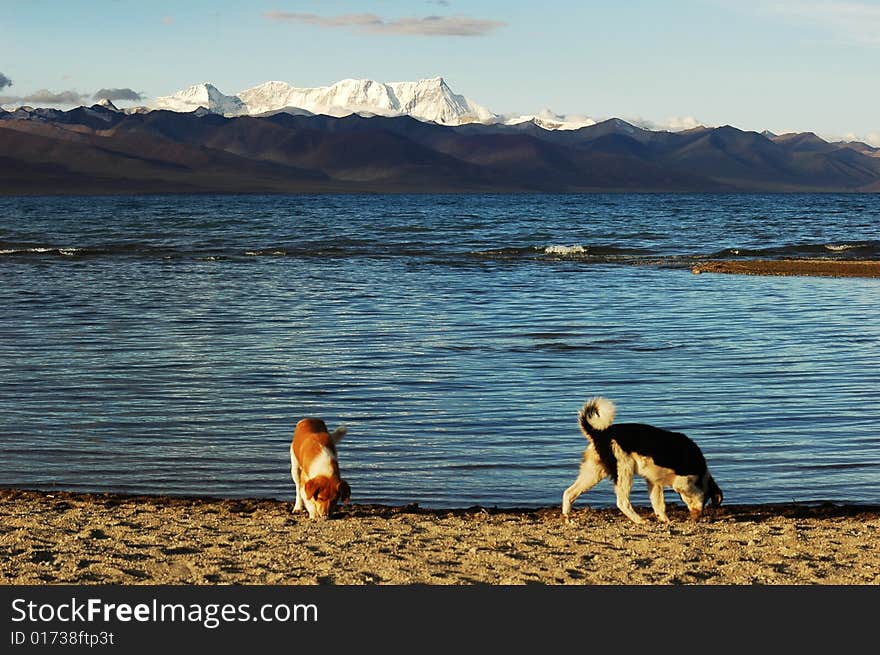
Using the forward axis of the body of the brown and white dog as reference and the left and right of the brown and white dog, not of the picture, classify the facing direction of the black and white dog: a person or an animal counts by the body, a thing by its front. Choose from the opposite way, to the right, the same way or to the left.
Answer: to the left

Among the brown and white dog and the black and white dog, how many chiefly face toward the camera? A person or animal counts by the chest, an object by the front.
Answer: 1

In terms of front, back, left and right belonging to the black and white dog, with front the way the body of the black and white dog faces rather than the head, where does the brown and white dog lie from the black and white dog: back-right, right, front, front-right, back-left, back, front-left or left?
back

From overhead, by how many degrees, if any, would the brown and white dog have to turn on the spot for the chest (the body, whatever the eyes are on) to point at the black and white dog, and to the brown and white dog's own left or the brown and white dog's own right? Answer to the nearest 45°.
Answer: approximately 90° to the brown and white dog's own left

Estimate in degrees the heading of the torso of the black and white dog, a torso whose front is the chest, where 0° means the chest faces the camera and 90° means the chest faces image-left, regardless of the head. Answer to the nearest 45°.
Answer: approximately 270°

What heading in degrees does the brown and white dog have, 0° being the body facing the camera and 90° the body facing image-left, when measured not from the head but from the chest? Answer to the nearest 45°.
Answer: approximately 0°

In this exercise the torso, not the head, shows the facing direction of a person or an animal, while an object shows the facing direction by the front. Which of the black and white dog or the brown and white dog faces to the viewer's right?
the black and white dog
